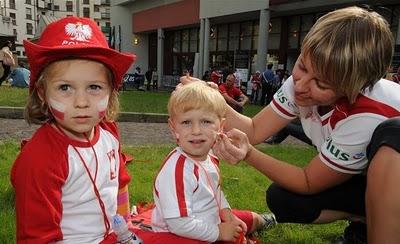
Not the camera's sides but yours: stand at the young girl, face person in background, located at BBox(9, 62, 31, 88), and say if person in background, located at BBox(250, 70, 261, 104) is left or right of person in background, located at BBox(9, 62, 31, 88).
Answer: right

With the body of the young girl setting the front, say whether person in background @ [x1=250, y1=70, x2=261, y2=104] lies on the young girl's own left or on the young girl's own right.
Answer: on the young girl's own left

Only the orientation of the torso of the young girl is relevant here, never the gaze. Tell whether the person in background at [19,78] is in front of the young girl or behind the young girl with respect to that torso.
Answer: behind

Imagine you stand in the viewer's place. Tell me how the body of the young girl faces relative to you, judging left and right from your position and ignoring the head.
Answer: facing the viewer and to the right of the viewer
